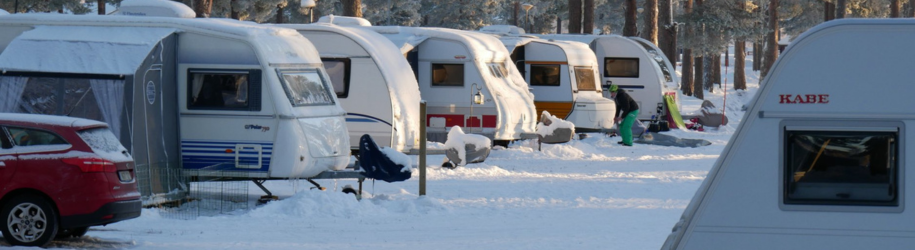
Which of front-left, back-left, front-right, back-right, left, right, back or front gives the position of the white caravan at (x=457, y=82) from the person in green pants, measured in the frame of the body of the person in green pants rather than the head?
front-left

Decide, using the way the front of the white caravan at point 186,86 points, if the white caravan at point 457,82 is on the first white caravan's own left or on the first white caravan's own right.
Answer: on the first white caravan's own left

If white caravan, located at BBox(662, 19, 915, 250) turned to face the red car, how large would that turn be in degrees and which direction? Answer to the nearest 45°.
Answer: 0° — it already faces it

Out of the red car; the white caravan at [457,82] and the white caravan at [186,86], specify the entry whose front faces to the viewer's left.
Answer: the red car

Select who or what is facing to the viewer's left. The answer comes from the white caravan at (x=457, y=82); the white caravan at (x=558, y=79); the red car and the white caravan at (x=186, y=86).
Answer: the red car

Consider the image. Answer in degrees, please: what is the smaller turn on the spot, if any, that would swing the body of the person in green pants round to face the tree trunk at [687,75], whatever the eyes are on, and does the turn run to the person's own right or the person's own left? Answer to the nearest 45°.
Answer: approximately 90° to the person's own right

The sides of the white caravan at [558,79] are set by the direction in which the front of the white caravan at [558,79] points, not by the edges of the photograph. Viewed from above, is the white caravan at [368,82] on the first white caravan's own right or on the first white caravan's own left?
on the first white caravan's own right

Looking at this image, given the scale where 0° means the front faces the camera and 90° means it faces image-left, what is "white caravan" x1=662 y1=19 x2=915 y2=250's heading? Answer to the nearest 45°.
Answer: approximately 90°

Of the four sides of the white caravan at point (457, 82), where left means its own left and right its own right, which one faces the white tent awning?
right

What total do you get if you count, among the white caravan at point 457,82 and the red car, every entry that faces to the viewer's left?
1

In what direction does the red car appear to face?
to the viewer's left

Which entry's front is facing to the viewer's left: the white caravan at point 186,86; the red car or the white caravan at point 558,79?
the red car
